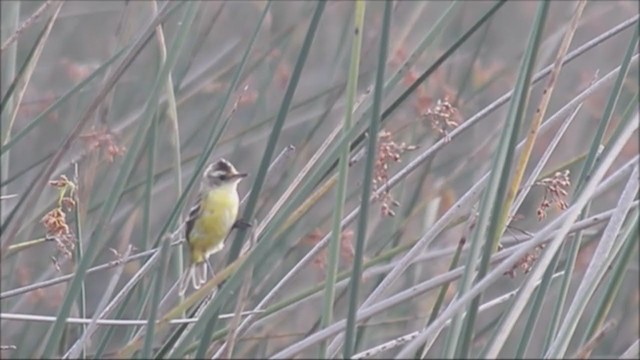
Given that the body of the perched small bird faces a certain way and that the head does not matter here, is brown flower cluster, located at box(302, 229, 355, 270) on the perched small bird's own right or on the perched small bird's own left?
on the perched small bird's own left

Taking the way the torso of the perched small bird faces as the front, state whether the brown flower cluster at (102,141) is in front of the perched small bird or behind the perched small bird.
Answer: behind

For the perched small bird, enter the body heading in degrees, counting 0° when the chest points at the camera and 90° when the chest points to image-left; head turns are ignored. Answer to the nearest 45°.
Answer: approximately 315°
